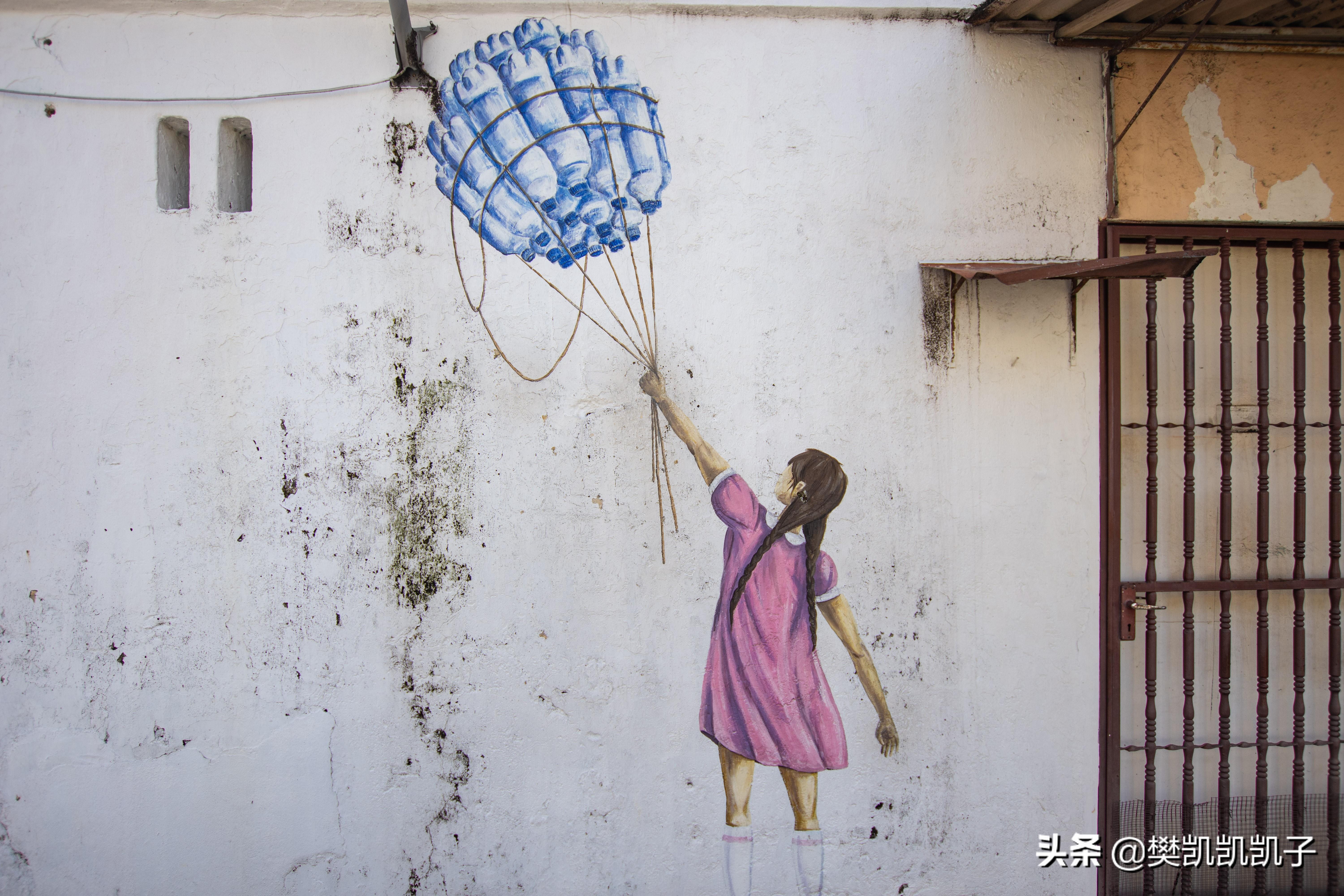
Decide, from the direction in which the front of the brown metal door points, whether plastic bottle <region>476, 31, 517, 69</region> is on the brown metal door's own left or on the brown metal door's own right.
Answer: on the brown metal door's own right

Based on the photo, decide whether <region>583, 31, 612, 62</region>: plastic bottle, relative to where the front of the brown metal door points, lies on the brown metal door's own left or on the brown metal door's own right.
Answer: on the brown metal door's own right

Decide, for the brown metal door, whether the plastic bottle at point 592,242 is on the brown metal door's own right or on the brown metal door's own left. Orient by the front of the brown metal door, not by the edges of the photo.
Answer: on the brown metal door's own right

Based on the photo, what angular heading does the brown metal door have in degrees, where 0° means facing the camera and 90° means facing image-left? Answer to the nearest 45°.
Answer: approximately 0°
